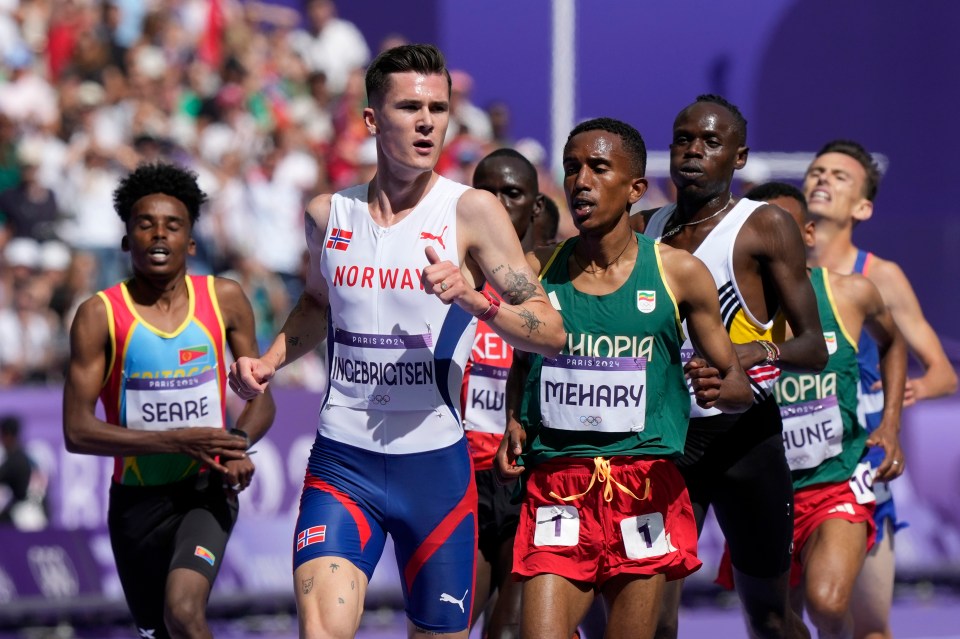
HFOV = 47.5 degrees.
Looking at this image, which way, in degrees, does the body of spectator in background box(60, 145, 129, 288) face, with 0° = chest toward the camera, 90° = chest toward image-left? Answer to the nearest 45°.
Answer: approximately 0°

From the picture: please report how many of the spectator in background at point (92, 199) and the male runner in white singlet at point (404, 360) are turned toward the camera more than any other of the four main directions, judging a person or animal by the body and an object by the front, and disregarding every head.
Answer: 2

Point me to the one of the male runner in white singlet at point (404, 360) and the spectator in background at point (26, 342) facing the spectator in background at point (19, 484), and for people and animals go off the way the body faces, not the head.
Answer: the spectator in background at point (26, 342)

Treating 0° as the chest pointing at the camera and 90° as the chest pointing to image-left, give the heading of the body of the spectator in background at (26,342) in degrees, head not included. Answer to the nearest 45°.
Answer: approximately 0°

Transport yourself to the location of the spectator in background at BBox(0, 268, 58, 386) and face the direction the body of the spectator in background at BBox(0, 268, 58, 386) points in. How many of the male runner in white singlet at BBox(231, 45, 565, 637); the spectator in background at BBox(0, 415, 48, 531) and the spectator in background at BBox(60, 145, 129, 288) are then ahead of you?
2
